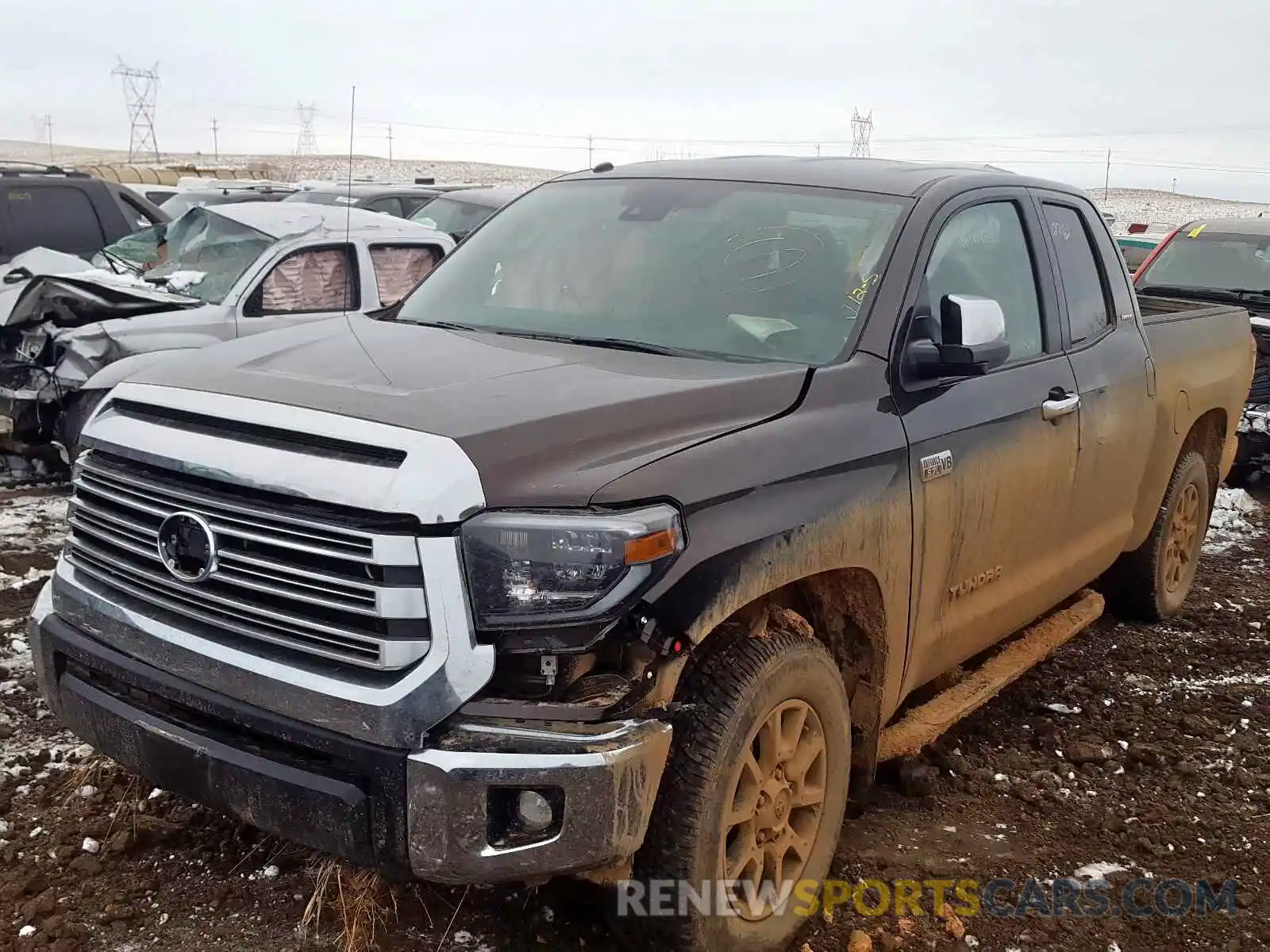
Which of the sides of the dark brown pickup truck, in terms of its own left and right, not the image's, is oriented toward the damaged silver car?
right

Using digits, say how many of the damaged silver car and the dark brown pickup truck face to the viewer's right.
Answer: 0

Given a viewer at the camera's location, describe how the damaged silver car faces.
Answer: facing the viewer and to the left of the viewer

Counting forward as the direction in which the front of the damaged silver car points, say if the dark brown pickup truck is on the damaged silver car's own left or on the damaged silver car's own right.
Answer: on the damaged silver car's own left
